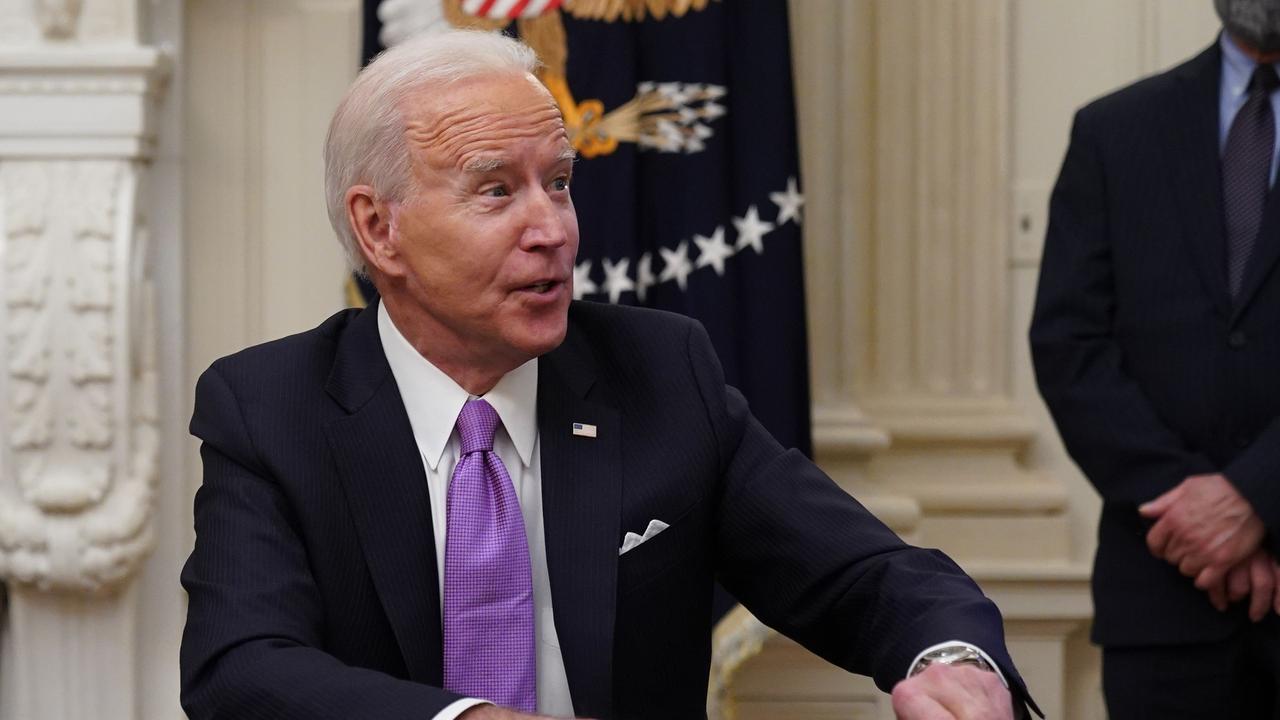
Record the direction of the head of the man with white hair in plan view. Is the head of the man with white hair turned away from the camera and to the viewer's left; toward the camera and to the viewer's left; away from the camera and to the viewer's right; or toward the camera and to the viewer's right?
toward the camera and to the viewer's right

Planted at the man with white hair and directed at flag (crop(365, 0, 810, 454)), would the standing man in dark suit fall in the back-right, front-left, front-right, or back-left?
front-right

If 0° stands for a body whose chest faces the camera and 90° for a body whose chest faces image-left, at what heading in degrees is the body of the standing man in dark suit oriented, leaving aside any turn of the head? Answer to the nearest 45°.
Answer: approximately 0°

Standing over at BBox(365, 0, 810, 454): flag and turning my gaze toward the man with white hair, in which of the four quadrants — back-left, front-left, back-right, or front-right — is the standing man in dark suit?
front-left

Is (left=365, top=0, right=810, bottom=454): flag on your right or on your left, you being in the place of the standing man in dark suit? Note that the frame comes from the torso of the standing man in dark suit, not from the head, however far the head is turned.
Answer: on your right

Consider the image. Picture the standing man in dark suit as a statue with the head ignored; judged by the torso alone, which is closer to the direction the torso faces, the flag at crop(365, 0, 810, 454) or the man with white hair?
the man with white hair

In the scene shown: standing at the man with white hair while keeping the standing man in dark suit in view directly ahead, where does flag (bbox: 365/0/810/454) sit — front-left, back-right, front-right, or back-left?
front-left

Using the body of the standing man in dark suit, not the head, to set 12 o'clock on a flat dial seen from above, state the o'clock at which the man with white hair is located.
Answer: The man with white hair is roughly at 1 o'clock from the standing man in dark suit.
